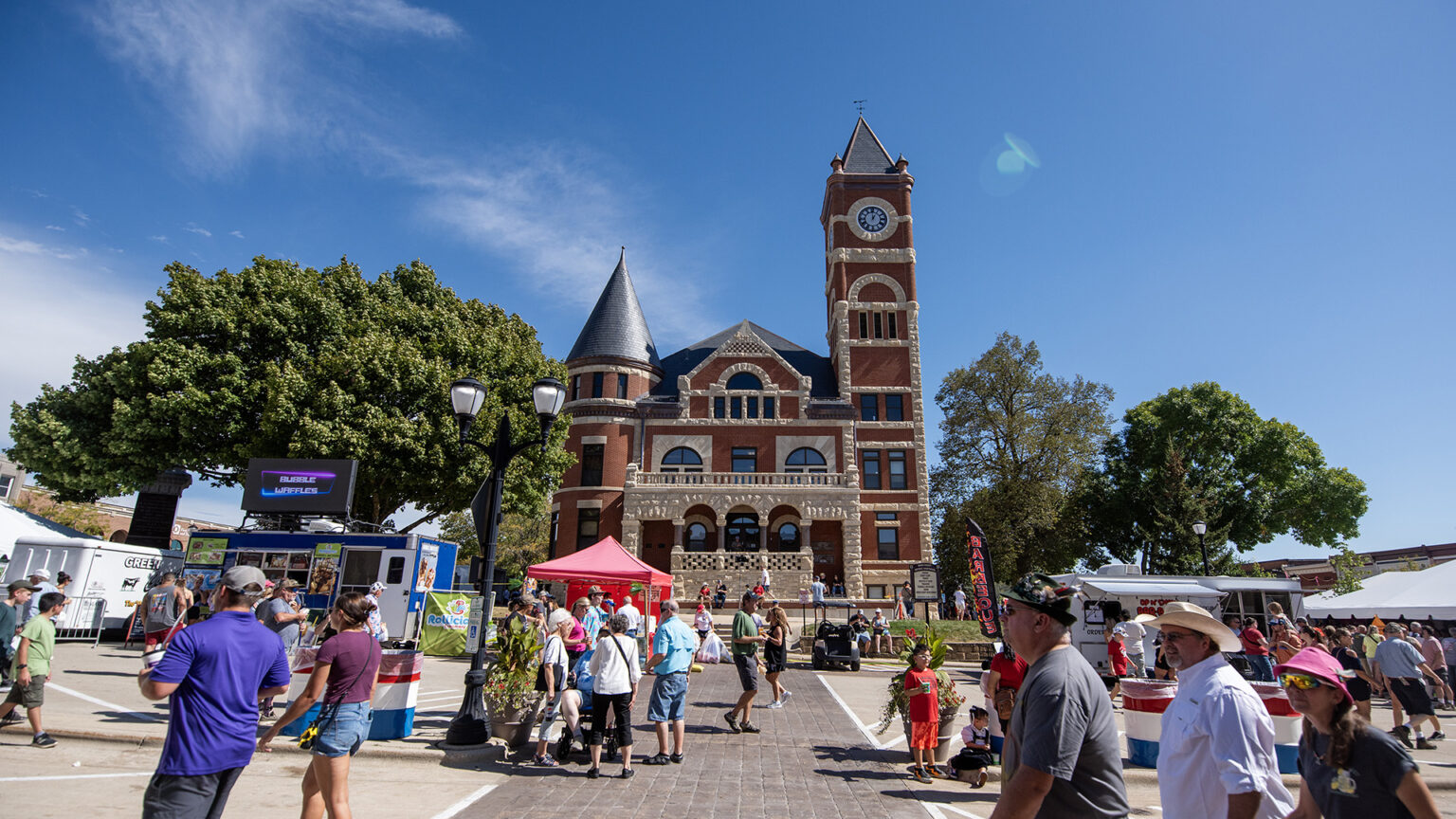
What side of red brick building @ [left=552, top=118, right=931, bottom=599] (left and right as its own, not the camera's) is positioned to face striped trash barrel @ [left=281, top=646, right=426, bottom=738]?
front

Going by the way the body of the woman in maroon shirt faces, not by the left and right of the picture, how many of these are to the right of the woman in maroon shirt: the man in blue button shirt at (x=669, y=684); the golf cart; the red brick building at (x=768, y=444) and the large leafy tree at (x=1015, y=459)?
4

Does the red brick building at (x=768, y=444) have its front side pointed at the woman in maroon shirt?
yes

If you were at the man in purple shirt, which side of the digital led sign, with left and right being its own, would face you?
front

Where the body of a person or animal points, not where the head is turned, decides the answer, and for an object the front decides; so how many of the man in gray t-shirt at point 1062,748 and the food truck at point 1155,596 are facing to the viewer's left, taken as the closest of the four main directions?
1

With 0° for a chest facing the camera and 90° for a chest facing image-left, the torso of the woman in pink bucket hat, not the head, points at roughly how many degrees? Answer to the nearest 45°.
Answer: approximately 45°

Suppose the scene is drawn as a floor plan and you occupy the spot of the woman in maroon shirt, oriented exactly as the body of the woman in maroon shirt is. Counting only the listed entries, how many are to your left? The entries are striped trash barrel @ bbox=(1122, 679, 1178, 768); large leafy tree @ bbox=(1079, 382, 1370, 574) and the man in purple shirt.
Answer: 1

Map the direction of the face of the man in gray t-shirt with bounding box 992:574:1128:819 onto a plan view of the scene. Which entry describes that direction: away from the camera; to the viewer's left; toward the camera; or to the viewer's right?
to the viewer's left

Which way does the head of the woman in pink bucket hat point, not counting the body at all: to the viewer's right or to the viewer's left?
to the viewer's left

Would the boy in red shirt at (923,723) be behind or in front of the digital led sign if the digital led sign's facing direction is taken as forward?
in front

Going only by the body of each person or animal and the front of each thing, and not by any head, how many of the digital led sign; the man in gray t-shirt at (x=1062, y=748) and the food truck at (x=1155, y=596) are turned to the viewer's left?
1

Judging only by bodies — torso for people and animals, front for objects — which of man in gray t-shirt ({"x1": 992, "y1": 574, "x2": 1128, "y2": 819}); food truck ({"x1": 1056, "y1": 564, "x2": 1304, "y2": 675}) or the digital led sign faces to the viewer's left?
the man in gray t-shirt

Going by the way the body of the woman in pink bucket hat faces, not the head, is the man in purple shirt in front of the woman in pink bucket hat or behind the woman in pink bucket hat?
in front

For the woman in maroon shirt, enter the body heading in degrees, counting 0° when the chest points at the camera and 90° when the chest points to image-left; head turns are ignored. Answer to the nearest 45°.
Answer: approximately 135°

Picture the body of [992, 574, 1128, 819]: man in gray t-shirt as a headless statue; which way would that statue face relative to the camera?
to the viewer's left
